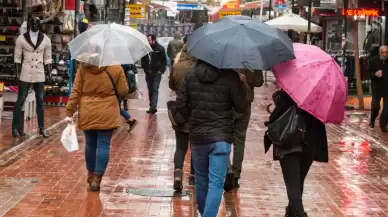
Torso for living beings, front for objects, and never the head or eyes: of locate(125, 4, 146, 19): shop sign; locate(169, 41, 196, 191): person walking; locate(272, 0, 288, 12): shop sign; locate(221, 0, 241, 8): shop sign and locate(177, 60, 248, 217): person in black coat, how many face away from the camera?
2

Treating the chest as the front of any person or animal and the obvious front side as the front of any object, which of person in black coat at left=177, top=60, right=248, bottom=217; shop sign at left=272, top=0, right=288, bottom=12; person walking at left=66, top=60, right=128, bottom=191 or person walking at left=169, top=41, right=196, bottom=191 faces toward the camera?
the shop sign

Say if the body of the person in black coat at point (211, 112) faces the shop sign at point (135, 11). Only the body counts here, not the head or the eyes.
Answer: yes

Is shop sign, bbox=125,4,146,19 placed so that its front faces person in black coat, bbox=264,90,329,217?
yes

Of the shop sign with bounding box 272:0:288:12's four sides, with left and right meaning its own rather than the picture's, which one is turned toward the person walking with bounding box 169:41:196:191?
front

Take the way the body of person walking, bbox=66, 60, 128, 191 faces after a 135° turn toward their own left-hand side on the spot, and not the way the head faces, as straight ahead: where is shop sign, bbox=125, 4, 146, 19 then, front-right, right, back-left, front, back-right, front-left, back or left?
back-right

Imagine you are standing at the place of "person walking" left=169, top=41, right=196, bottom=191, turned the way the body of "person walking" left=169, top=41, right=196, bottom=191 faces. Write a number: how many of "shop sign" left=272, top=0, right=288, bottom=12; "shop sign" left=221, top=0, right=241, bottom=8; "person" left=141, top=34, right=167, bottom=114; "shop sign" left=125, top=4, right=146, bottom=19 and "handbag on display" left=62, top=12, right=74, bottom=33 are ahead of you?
5

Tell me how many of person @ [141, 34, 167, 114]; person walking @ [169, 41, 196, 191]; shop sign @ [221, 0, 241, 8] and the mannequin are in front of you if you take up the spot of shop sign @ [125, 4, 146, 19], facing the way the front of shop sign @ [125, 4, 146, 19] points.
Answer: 3

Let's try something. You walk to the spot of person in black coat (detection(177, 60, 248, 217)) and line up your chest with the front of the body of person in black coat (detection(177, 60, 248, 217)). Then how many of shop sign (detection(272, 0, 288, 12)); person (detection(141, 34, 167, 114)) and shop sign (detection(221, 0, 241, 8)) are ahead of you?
3

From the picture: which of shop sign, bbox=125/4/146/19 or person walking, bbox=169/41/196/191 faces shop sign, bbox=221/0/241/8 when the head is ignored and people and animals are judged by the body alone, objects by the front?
the person walking

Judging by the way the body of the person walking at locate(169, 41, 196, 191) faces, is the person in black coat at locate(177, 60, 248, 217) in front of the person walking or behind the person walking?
behind

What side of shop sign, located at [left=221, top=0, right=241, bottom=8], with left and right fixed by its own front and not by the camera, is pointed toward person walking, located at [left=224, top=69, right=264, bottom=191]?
front

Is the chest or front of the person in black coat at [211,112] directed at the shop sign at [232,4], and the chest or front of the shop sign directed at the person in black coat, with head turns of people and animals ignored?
yes

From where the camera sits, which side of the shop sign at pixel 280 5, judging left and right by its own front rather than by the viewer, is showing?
front

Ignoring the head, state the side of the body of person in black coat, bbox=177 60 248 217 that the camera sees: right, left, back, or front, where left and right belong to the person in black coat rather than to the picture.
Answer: back

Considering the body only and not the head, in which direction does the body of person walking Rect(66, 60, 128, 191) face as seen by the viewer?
away from the camera

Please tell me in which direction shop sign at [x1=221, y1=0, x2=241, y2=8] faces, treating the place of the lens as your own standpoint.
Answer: facing the viewer

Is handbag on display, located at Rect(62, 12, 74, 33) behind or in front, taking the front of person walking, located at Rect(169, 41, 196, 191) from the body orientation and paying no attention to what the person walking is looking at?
in front

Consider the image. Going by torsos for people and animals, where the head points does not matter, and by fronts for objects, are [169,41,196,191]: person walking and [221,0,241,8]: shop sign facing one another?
yes
